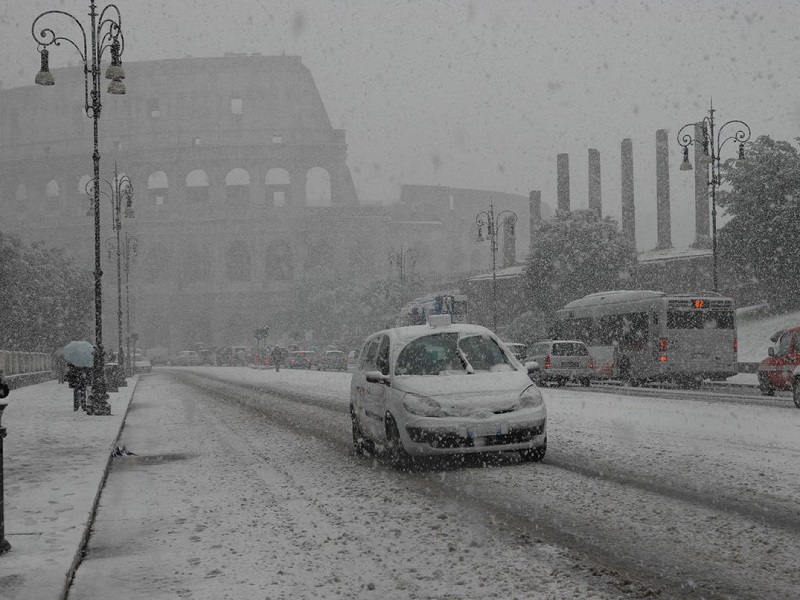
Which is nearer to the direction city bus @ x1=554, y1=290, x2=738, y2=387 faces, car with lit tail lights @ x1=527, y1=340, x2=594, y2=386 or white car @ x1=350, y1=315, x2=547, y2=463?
the car with lit tail lights

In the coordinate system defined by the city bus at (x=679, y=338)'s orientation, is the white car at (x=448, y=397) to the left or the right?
on its left

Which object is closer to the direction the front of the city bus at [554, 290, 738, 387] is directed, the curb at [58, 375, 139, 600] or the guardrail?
the guardrail

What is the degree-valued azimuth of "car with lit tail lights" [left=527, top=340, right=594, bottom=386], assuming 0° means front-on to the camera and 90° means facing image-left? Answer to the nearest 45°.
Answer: approximately 135°

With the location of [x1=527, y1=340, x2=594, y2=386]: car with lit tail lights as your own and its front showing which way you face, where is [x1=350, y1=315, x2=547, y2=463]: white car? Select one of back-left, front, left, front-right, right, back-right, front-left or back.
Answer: back-left

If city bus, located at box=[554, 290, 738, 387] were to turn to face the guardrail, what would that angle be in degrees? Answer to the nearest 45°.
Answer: approximately 45° to its left

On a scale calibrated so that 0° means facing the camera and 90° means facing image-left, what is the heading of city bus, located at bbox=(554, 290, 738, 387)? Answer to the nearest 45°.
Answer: approximately 135°

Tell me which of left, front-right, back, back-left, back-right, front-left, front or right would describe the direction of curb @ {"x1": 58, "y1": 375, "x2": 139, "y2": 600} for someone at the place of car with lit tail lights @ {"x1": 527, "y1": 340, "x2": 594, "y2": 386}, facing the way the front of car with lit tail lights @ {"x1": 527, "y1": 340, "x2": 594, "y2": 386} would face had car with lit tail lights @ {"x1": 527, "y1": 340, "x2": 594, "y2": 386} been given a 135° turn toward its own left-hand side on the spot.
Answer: front

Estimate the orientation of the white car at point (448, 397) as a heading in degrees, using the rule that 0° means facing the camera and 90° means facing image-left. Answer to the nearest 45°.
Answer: approximately 315°

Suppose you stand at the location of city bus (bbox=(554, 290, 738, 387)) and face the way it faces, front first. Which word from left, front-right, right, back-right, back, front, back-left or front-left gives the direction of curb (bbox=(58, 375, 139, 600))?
back-left

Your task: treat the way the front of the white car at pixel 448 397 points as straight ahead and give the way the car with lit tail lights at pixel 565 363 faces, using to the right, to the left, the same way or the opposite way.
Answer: the opposite way
